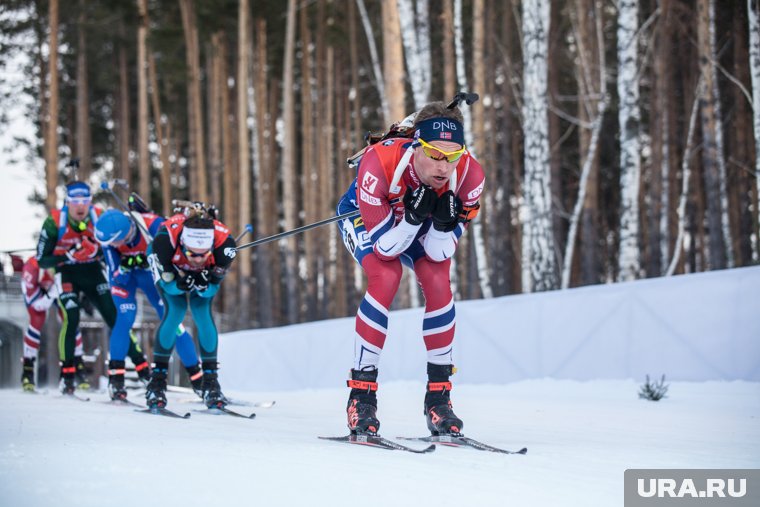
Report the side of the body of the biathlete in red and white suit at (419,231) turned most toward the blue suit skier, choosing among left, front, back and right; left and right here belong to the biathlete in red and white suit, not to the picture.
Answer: back

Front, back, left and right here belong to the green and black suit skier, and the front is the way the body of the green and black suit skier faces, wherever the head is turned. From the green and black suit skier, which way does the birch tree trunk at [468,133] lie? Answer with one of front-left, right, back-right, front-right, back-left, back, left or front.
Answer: back-left

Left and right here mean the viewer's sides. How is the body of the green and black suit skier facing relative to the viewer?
facing the viewer

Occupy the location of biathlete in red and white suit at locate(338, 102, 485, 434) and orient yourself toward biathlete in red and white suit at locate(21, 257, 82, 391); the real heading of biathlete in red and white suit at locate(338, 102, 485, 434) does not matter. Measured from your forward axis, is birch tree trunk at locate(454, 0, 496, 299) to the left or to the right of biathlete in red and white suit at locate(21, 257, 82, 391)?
right

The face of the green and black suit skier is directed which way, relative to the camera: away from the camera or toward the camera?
toward the camera

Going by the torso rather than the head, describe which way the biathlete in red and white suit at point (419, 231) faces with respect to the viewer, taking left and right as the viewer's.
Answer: facing the viewer and to the right of the viewer

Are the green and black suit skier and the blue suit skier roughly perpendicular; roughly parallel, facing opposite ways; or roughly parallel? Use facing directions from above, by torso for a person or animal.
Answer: roughly parallel

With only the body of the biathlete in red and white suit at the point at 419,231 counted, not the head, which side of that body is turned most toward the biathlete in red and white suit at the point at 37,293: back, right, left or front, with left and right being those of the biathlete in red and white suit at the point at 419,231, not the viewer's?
back

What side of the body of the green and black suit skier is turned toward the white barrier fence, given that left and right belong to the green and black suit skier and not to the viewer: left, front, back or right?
left

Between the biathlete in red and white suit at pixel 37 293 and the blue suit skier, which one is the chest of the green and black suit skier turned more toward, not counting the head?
the blue suit skier

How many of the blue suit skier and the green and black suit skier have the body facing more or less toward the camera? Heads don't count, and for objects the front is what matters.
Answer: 2

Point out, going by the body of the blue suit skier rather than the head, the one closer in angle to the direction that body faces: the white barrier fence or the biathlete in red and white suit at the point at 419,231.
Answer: the biathlete in red and white suit

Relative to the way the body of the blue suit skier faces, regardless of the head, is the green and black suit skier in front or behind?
behind
